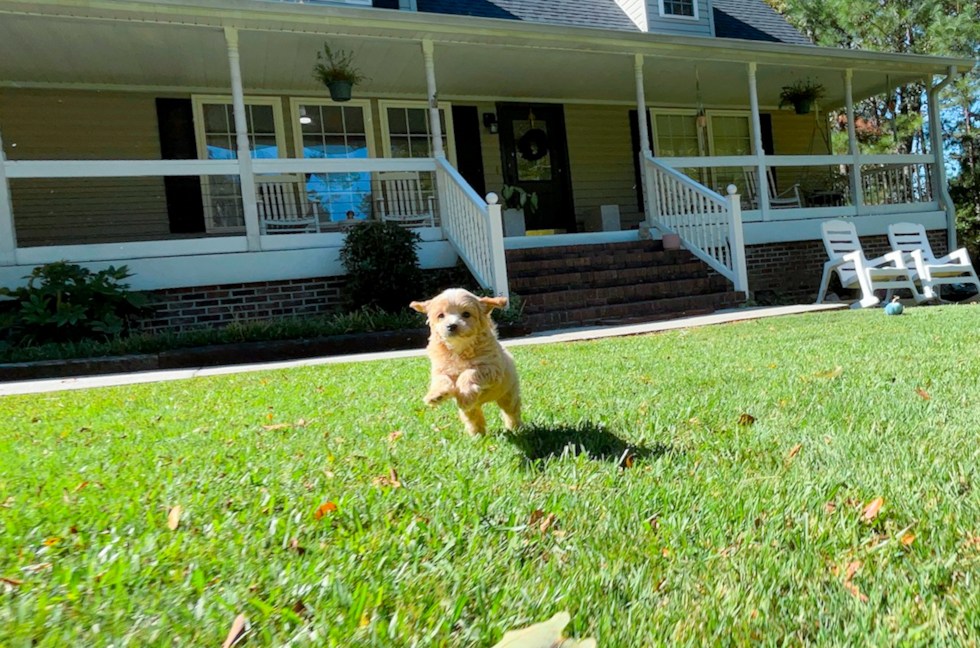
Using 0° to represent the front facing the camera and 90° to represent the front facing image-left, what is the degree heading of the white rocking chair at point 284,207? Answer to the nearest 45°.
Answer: approximately 315°

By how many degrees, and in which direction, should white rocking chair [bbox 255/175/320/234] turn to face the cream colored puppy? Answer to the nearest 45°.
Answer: approximately 45° to its right

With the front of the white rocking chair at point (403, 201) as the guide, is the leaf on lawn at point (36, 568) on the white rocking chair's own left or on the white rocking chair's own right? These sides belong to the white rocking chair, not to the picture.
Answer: on the white rocking chair's own right

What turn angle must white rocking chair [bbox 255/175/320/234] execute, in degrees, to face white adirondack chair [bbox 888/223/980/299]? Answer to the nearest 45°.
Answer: approximately 45° to its left

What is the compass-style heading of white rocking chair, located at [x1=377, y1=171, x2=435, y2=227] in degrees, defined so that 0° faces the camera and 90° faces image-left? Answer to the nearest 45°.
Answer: approximately 315°

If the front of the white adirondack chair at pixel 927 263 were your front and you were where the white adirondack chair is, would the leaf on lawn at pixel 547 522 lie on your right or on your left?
on your right

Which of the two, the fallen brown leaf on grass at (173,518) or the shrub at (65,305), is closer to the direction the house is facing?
the fallen brown leaf on grass
